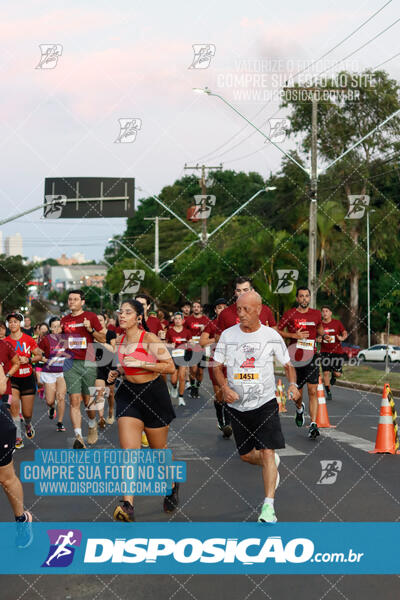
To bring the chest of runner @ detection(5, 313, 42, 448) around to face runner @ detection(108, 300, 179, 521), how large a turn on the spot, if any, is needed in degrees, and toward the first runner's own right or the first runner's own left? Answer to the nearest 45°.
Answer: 0° — they already face them

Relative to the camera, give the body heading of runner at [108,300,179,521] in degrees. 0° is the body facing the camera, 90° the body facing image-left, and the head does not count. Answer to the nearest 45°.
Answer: approximately 45°

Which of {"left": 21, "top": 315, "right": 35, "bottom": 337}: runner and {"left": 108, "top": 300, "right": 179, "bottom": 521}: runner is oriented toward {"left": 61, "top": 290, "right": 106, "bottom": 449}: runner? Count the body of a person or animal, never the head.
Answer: {"left": 21, "top": 315, "right": 35, "bottom": 337}: runner

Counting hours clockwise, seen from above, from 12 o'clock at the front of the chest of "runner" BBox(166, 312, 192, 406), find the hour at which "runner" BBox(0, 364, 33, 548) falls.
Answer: "runner" BBox(0, 364, 33, 548) is roughly at 12 o'clock from "runner" BBox(166, 312, 192, 406).

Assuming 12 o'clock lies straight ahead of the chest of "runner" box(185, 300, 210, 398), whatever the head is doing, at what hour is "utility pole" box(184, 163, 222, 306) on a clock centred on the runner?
The utility pole is roughly at 6 o'clock from the runner.

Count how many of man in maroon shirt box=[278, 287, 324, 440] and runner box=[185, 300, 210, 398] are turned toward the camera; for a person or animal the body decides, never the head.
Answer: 2

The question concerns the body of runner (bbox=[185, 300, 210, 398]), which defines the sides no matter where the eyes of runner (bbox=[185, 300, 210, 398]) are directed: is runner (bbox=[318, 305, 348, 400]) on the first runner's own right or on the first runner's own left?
on the first runner's own left

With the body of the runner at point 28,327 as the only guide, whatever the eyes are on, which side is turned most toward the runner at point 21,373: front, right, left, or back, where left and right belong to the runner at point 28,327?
front
